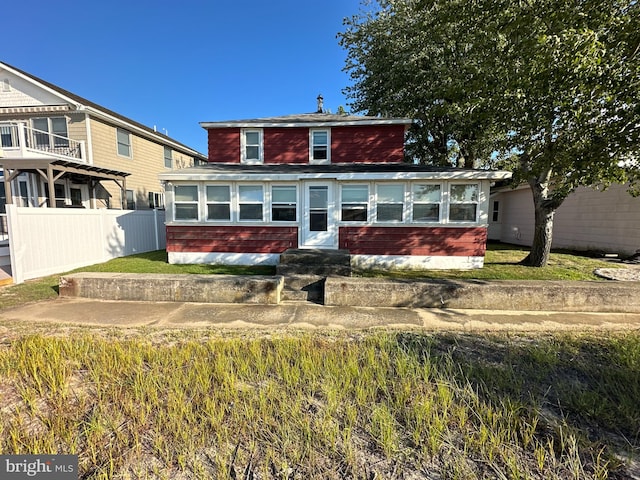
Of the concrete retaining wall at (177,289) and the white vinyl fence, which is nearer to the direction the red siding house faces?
the concrete retaining wall

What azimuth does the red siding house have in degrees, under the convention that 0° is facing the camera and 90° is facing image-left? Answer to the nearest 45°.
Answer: approximately 0°

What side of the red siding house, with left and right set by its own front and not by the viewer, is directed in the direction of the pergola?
right

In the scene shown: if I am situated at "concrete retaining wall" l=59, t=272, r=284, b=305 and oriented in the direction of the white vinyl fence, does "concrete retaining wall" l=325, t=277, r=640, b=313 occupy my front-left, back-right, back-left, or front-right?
back-right

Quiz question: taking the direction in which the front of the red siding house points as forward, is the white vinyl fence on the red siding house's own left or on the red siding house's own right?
on the red siding house's own right
